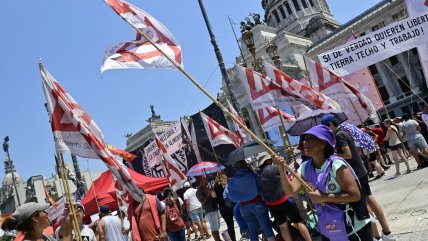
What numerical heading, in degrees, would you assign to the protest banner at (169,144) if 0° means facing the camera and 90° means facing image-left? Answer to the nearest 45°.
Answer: approximately 0°

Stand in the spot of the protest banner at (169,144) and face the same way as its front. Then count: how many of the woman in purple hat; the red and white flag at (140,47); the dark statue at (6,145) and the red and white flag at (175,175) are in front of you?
3

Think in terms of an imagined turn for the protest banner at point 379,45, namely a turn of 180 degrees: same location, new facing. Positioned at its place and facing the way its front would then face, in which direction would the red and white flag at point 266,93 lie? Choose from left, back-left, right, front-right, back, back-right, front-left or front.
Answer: back-left

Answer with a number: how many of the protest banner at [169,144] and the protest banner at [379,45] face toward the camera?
2

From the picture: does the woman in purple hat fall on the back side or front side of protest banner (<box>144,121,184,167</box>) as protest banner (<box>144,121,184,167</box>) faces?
on the front side

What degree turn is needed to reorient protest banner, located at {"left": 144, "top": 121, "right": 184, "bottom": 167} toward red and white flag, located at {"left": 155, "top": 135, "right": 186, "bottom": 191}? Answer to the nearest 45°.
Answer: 0° — it already faces it

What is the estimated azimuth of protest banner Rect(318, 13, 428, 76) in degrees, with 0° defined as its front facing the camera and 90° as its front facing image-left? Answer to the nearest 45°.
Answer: approximately 0°

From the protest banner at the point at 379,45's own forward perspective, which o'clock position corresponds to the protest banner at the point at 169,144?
the protest banner at the point at 169,144 is roughly at 4 o'clock from the protest banner at the point at 379,45.

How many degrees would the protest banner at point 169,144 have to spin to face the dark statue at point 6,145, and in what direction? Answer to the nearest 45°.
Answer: approximately 135° to its right

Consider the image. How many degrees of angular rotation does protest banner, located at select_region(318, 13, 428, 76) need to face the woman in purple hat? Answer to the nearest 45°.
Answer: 0° — it already faces them

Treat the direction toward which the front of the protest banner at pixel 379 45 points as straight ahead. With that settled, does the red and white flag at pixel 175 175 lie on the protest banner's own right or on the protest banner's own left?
on the protest banner's own right

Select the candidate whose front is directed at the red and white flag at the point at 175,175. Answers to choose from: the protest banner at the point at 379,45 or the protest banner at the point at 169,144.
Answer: the protest banner at the point at 169,144

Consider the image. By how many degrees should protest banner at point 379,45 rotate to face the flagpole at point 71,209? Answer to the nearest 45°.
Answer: approximately 45° to its right

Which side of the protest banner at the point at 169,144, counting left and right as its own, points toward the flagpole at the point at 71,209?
front
